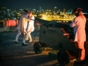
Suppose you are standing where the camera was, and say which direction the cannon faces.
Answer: facing away from the viewer and to the left of the viewer

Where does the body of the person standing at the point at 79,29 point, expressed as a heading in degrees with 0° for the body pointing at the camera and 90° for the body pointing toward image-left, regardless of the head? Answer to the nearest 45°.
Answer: approximately 90°

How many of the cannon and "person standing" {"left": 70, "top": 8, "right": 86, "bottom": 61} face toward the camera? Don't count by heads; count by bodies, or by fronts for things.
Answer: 0

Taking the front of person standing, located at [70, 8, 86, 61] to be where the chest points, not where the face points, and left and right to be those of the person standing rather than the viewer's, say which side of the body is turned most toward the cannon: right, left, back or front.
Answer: front
